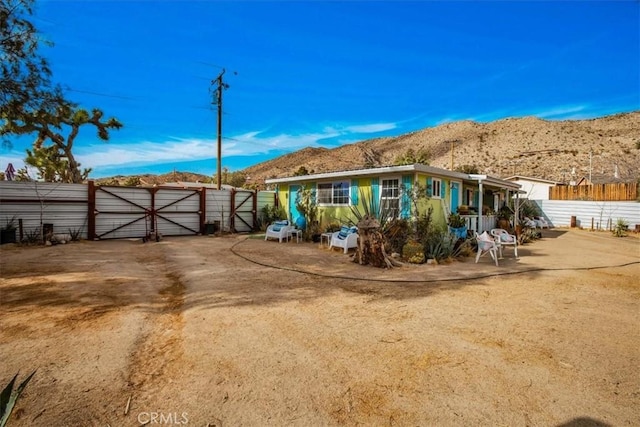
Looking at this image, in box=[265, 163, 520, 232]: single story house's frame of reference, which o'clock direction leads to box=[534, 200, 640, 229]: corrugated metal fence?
The corrugated metal fence is roughly at 9 o'clock from the single story house.

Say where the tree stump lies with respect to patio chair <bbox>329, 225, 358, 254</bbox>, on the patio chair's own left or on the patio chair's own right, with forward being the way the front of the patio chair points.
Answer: on the patio chair's own left

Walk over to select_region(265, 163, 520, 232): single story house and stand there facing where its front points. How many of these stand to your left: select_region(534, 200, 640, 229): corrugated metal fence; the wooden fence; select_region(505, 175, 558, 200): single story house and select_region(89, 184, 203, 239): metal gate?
3

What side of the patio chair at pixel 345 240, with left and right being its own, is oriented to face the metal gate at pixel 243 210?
right

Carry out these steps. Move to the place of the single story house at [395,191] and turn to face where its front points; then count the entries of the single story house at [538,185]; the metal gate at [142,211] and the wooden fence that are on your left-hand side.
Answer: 2

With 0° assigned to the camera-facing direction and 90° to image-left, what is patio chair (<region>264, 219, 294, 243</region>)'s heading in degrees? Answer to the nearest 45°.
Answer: approximately 45°

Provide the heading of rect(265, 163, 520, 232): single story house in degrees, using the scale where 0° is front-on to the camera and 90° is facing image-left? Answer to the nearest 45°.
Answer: approximately 315°

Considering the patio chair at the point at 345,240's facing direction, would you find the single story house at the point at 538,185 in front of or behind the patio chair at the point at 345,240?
behind

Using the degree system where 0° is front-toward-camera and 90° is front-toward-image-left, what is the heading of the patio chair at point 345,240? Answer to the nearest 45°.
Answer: approximately 45°

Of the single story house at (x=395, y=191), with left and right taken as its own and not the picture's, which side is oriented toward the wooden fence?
left

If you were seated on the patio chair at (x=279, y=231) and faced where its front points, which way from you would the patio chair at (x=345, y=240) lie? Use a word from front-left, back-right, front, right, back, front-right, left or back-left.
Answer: left

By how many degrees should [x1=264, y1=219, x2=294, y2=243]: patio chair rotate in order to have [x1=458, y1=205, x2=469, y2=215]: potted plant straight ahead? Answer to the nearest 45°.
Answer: approximately 135° to its left

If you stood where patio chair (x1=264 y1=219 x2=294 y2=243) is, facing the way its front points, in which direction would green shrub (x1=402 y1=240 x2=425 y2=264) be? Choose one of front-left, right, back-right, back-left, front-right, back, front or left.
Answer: left
